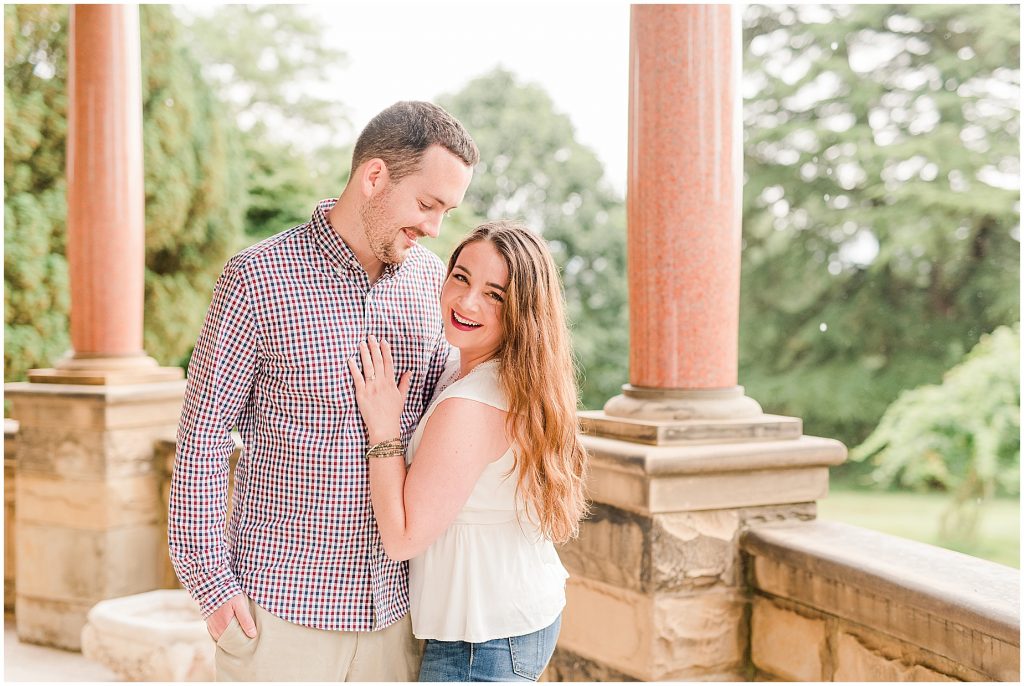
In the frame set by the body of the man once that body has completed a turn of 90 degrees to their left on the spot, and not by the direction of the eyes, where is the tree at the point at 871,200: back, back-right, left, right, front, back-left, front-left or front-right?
front

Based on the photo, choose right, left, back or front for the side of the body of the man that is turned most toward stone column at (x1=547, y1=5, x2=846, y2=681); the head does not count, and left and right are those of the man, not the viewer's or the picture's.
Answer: left

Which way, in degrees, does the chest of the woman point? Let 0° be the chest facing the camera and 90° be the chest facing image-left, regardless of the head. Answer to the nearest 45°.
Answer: approximately 90°

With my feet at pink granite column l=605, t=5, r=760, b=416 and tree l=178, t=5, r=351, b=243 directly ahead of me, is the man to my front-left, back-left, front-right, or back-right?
back-left

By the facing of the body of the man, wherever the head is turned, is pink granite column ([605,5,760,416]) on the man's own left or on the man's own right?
on the man's own left

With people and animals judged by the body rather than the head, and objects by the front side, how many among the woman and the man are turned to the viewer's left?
1

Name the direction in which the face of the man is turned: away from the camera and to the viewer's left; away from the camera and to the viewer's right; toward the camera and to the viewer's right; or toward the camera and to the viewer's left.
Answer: toward the camera and to the viewer's right

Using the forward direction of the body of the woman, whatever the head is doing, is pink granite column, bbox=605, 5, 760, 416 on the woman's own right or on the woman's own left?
on the woman's own right

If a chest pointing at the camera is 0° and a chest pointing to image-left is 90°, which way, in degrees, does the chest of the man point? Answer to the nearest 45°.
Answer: approximately 315°

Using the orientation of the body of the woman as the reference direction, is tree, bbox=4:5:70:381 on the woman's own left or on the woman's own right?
on the woman's own right

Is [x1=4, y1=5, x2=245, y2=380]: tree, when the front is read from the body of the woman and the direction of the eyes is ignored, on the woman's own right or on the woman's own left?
on the woman's own right

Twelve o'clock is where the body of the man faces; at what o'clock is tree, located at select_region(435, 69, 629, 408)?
The tree is roughly at 8 o'clock from the man.

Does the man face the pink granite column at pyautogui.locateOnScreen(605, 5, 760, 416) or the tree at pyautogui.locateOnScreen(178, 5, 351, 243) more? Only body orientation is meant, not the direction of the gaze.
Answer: the pink granite column

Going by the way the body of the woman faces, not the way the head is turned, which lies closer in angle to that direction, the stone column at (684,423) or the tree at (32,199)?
the tree
